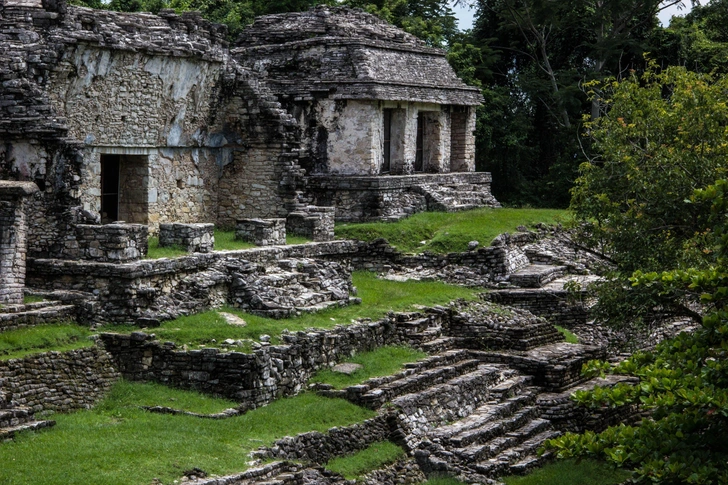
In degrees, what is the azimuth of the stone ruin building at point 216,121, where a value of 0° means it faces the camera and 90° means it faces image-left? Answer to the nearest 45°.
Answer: approximately 315°

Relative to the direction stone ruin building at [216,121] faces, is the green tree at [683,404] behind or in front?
in front
